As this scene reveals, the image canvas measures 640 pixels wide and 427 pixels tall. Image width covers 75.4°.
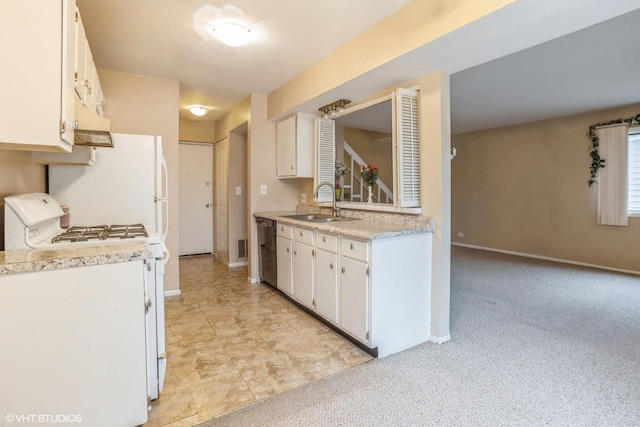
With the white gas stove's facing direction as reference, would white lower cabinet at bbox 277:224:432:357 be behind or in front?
in front

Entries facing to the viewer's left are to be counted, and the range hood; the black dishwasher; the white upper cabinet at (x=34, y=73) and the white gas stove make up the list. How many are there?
1

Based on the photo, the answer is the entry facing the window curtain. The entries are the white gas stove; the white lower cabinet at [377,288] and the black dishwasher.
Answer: the white gas stove

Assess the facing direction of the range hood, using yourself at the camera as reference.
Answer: facing to the right of the viewer

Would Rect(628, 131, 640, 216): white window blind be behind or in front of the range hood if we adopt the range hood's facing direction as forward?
in front

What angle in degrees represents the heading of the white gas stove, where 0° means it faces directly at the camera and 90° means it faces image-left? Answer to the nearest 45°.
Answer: approximately 270°

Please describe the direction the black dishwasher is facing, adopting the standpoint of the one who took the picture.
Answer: facing to the left of the viewer

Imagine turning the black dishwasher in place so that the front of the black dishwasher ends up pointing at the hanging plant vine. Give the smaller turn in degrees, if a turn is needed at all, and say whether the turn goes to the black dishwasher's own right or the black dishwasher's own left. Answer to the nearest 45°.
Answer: approximately 180°

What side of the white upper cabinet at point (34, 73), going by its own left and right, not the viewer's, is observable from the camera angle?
right

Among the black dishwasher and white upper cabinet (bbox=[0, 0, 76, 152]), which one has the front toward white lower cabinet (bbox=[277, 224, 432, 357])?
the white upper cabinet

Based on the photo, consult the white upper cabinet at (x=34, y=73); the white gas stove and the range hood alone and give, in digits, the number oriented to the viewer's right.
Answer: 3

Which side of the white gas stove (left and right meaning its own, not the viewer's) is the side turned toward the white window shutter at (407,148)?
front
